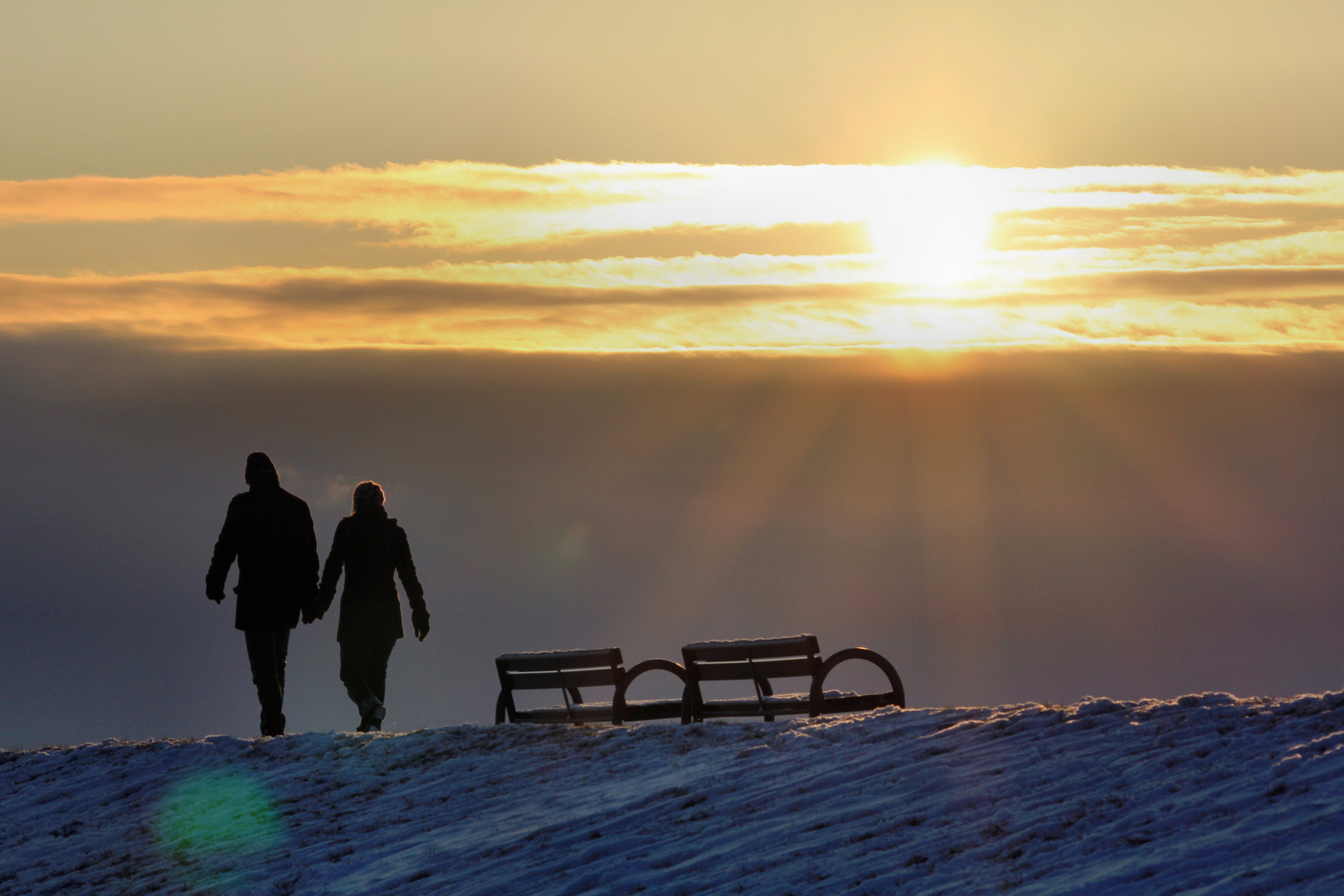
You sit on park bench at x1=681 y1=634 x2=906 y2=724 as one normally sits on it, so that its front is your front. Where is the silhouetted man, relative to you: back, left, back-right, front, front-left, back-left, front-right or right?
back-left

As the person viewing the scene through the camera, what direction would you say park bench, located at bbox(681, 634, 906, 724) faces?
facing away from the viewer and to the right of the viewer

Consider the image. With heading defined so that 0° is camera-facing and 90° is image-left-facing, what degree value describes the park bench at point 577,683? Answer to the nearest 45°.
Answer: approximately 225°

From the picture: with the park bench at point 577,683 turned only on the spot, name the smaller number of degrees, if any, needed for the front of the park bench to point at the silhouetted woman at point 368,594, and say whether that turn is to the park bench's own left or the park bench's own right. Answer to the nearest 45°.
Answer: approximately 135° to the park bench's own left

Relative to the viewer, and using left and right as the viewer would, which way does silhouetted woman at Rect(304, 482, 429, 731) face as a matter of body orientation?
facing away from the viewer

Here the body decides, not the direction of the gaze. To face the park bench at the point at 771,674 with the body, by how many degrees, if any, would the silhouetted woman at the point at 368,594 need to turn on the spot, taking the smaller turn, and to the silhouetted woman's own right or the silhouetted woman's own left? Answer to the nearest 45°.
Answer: approximately 135° to the silhouetted woman's own right

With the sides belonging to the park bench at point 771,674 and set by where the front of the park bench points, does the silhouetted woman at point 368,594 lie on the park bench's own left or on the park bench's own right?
on the park bench's own left

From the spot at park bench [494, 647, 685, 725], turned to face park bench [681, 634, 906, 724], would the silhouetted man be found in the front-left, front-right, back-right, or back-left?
back-right

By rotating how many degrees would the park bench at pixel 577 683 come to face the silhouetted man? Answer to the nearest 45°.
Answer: approximately 135° to its left

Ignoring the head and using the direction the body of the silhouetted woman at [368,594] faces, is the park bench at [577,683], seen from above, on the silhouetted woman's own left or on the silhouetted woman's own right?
on the silhouetted woman's own right

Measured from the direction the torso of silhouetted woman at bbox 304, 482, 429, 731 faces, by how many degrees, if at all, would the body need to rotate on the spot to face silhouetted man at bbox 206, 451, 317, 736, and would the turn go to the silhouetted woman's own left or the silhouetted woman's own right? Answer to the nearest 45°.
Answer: approximately 90° to the silhouetted woman's own left
